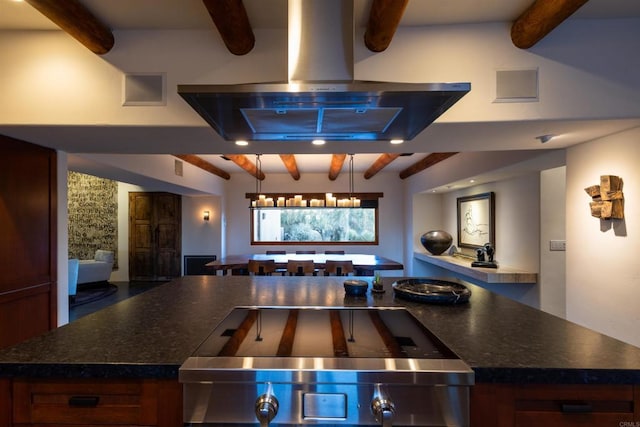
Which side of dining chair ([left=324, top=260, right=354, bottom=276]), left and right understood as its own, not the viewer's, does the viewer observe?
back

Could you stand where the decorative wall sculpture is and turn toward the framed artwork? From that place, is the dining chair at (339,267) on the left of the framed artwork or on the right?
left

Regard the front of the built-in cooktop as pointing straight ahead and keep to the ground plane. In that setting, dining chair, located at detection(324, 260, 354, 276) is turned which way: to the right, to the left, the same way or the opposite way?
the opposite way

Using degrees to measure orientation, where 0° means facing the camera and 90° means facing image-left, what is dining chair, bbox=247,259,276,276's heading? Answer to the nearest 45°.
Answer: approximately 180°

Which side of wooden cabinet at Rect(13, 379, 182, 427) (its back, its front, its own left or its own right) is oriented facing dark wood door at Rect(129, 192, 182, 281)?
back

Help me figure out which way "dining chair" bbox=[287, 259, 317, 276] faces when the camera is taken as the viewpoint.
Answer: facing away from the viewer

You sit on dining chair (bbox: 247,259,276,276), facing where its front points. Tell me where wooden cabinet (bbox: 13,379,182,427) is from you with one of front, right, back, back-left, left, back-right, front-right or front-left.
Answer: back
